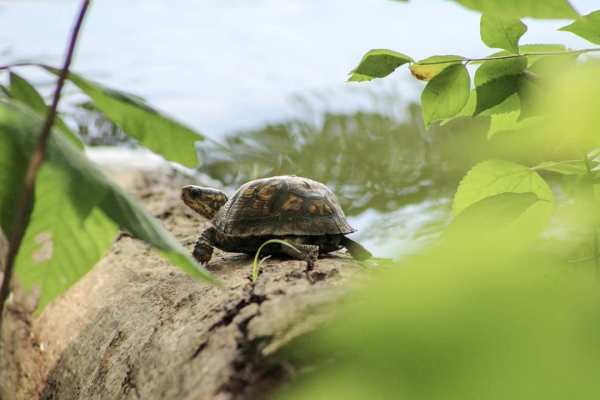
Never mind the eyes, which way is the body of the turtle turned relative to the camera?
to the viewer's left
